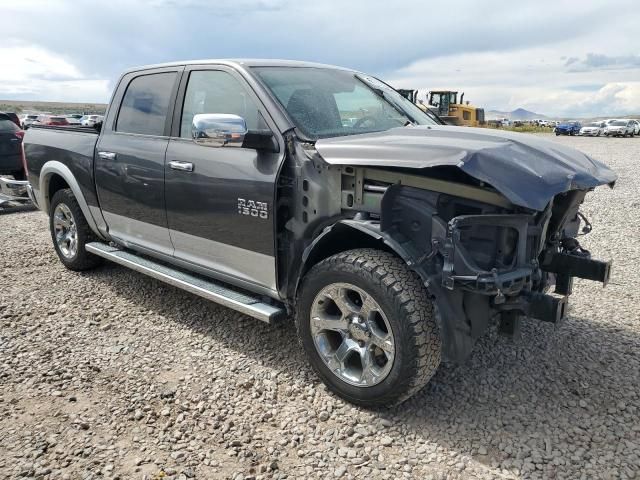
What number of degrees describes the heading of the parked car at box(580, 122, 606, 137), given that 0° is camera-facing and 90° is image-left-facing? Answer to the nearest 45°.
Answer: approximately 45°

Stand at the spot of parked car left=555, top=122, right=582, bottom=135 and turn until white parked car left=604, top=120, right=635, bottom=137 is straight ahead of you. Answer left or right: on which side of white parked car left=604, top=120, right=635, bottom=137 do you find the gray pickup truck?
right

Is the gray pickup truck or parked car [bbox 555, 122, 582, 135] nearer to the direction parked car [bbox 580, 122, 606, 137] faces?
the gray pickup truck

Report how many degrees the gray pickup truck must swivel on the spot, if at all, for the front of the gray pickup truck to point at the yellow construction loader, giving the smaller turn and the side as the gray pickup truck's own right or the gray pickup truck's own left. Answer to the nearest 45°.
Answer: approximately 135° to the gray pickup truck's own left

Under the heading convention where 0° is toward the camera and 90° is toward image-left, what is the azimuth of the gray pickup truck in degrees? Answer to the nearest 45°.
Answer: approximately 315°

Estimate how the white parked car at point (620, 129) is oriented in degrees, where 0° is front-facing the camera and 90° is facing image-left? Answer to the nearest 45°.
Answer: approximately 45°

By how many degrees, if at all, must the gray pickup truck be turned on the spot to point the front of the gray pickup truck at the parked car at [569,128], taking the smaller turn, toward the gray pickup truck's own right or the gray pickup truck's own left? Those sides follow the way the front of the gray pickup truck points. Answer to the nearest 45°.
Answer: approximately 90° to the gray pickup truck's own left
